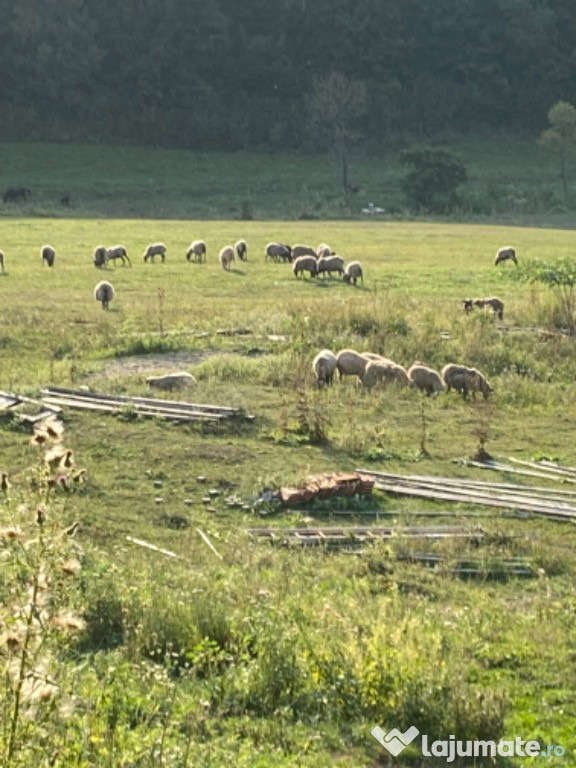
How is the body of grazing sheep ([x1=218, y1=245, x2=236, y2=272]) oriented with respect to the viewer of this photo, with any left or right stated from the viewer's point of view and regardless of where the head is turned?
facing the viewer

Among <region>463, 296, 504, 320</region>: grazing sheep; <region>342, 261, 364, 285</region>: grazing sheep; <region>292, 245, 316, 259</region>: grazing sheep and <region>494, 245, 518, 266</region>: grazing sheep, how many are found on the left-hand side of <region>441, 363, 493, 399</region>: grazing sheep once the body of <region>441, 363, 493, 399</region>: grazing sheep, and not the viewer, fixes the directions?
4

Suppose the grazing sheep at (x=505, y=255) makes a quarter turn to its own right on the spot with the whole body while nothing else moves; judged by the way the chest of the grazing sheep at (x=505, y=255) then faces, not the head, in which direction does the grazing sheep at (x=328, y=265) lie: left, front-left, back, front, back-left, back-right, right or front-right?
back-left

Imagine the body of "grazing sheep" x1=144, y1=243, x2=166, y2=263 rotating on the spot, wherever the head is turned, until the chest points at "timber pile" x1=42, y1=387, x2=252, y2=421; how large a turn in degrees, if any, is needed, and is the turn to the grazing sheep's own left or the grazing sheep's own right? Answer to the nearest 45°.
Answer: approximately 90° to the grazing sheep's own left

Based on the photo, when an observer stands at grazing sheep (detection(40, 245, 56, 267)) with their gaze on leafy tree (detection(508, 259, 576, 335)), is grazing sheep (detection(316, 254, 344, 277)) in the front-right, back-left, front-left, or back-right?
front-left

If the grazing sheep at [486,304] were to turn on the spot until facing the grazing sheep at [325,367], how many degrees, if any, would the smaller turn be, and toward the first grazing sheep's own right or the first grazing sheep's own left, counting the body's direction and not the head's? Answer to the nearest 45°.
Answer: approximately 90° to the first grazing sheep's own left

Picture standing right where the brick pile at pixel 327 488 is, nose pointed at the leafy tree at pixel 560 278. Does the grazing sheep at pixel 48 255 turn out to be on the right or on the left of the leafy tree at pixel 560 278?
left

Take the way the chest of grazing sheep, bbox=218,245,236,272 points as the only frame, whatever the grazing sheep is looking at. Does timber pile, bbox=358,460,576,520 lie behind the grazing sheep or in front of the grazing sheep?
in front

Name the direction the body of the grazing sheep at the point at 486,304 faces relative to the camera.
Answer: to the viewer's left

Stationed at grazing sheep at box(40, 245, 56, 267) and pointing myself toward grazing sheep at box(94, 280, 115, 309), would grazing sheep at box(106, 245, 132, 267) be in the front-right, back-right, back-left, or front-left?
front-left
